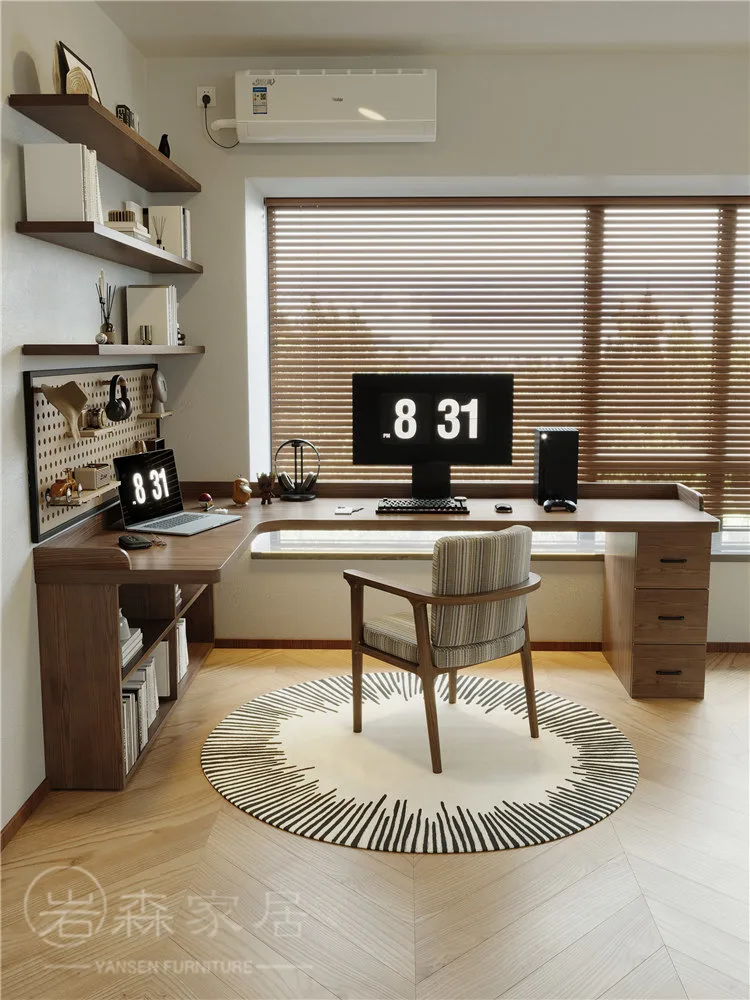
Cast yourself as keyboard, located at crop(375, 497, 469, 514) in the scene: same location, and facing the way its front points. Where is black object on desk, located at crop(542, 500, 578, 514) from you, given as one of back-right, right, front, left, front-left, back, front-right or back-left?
left

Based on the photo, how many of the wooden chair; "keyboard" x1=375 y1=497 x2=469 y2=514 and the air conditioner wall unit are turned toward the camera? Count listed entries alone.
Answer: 2

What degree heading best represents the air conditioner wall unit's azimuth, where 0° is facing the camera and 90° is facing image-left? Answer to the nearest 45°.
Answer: approximately 0°

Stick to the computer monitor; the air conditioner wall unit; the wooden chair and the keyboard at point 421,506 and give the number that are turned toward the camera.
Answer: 3

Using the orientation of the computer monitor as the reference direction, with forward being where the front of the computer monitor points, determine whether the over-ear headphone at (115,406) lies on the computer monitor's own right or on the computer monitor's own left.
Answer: on the computer monitor's own right

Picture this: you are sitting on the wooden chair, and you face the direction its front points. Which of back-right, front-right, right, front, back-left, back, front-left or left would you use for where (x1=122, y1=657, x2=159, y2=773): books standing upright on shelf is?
front-left
